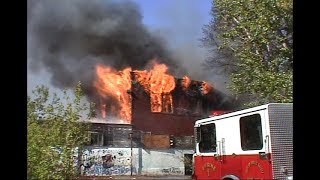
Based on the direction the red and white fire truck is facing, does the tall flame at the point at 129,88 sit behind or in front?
in front

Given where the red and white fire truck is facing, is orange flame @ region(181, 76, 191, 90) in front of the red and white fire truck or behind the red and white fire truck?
in front

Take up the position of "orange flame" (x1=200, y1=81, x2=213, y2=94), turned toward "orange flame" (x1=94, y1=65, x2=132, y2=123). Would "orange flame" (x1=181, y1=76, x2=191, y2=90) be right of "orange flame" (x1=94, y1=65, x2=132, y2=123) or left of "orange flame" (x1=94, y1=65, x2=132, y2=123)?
right

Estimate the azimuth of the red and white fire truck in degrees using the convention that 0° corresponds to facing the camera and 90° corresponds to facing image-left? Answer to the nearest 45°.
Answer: approximately 135°

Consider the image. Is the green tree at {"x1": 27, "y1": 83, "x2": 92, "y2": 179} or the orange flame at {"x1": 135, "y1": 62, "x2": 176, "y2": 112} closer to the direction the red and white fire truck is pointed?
the green tree
